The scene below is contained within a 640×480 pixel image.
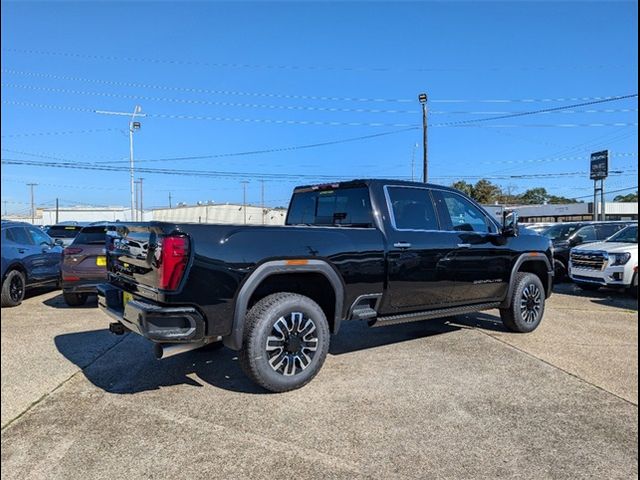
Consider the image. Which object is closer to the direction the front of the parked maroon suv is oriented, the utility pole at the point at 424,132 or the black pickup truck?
the utility pole

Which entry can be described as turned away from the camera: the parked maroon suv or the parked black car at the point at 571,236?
the parked maroon suv

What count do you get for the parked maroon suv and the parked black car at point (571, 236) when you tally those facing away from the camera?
1

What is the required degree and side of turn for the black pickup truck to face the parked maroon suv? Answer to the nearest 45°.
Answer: approximately 90° to its left

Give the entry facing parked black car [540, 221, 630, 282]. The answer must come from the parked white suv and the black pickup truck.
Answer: the black pickup truck

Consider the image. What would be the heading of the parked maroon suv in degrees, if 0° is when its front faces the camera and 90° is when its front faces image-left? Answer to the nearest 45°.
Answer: approximately 180°

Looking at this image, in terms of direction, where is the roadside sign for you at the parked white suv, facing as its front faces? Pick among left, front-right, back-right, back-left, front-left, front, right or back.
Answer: back-right

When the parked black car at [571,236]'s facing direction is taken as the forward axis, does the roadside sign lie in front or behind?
behind

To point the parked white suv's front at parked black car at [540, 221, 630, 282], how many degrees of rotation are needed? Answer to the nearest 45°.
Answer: approximately 135° to its right

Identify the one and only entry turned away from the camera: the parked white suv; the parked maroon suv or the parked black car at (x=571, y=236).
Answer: the parked maroon suv

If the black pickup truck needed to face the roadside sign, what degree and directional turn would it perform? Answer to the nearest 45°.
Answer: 0° — it already faces it

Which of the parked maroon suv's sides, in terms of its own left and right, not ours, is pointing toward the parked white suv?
right

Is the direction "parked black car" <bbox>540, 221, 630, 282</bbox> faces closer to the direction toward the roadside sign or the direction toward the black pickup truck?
the black pickup truck

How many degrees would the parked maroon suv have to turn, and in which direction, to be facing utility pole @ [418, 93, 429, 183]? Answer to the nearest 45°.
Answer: approximately 45° to its right
